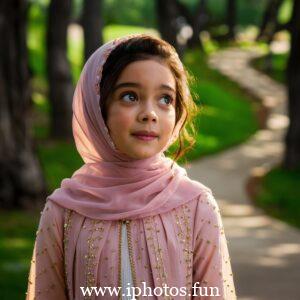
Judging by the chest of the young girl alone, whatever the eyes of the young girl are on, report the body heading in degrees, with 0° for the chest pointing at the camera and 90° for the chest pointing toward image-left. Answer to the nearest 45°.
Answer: approximately 0°

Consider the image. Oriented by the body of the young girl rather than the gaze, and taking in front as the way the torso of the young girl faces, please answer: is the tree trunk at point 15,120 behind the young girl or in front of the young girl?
behind
